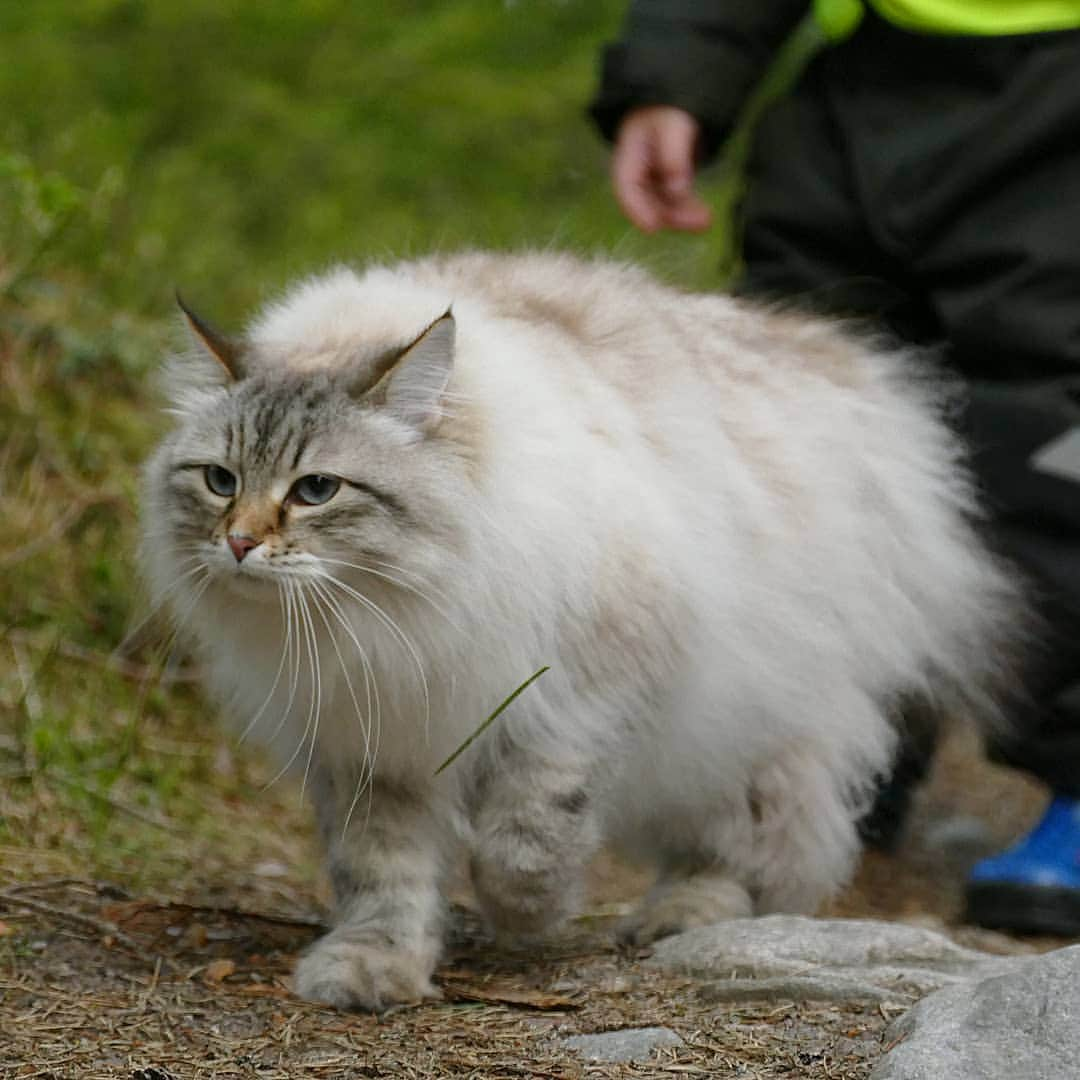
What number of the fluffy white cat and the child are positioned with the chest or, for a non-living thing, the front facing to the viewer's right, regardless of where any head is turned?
0

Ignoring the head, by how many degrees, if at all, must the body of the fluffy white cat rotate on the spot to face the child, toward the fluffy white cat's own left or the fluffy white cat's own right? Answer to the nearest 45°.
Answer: approximately 180°

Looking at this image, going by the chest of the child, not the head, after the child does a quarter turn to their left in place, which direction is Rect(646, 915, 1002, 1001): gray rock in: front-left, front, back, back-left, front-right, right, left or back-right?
front-right

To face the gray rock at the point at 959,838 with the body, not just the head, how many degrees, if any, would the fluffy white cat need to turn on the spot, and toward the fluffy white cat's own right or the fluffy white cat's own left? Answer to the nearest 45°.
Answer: approximately 180°

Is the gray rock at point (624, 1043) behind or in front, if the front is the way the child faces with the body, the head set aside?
in front

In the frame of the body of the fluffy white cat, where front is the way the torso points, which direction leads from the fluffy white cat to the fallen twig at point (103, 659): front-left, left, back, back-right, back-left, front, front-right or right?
right

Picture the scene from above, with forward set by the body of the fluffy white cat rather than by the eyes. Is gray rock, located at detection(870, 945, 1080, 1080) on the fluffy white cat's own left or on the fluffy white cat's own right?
on the fluffy white cat's own left

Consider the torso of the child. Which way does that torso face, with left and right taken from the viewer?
facing the viewer and to the left of the viewer

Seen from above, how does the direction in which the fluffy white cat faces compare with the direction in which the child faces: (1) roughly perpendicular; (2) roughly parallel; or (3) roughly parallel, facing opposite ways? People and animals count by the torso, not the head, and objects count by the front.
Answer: roughly parallel

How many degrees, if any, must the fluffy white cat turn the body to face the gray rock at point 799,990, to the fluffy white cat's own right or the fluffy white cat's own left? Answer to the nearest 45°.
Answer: approximately 90° to the fluffy white cat's own left
